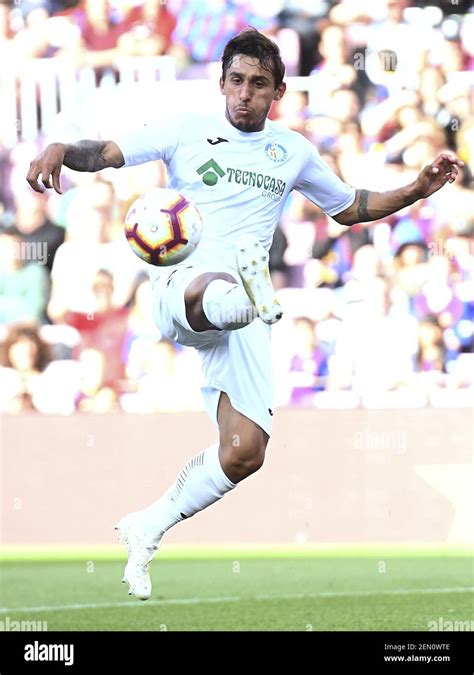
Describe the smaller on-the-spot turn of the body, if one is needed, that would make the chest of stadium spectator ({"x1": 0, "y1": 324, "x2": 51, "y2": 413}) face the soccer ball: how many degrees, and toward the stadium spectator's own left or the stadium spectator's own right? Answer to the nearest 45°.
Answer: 0° — they already face it

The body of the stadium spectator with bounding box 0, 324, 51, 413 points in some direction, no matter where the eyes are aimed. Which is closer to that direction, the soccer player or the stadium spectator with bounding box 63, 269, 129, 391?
the soccer player

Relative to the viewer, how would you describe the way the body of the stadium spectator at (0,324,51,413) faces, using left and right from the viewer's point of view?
facing the viewer

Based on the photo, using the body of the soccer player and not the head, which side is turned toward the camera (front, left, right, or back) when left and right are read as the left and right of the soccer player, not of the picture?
front

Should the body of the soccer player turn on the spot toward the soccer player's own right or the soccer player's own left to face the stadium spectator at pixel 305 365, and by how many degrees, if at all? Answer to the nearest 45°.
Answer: approximately 180°

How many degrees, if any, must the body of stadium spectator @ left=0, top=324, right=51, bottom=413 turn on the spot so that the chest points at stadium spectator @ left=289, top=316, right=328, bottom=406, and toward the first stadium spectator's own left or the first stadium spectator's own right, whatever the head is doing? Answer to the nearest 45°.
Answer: approximately 90° to the first stadium spectator's own left

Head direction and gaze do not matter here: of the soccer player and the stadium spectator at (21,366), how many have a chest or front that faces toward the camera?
2
